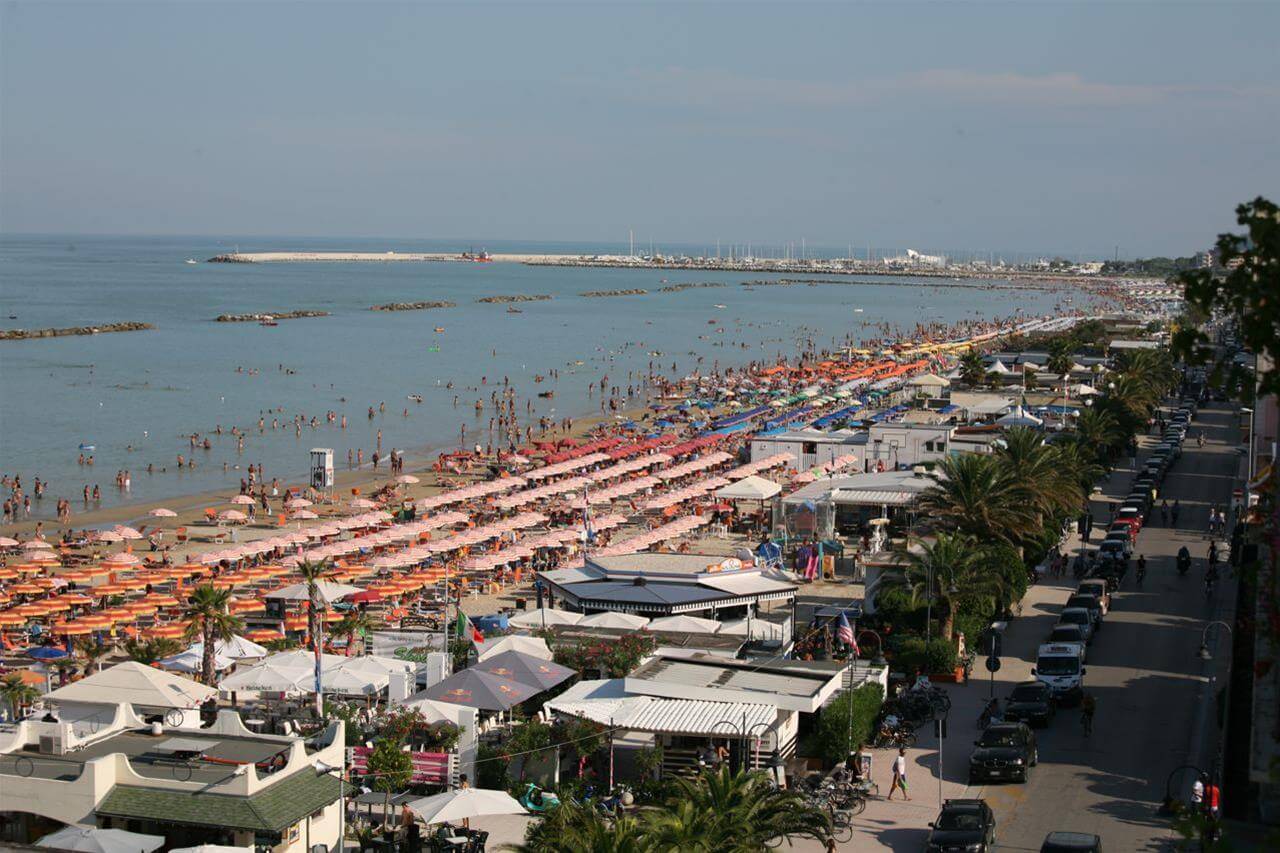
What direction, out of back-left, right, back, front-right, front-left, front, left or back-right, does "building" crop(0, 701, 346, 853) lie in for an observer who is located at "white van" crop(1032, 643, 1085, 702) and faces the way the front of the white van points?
front-right

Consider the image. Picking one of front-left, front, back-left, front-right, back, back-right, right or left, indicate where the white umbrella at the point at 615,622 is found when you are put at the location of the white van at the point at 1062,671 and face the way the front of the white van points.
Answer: right

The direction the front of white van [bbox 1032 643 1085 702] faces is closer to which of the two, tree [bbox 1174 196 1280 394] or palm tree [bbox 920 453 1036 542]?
the tree

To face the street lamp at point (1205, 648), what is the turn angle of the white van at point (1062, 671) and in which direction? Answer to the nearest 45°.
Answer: approximately 135° to its left

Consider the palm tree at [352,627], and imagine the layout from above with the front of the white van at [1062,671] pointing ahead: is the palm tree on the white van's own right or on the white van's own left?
on the white van's own right

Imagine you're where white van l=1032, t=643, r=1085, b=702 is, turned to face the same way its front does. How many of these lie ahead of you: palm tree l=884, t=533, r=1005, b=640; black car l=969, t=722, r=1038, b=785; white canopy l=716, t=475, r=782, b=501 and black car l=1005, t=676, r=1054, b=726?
2

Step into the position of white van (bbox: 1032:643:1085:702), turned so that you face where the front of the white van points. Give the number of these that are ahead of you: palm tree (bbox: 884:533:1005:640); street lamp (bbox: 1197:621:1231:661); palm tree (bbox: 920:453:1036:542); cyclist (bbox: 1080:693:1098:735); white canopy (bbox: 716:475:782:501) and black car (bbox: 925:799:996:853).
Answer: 2

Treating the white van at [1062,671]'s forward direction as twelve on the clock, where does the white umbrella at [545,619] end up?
The white umbrella is roughly at 3 o'clock from the white van.

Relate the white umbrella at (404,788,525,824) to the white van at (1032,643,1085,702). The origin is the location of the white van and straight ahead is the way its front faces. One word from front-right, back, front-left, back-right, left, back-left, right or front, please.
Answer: front-right

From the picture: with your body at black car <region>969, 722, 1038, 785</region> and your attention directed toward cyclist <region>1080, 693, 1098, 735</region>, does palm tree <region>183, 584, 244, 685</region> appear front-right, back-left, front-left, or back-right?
back-left

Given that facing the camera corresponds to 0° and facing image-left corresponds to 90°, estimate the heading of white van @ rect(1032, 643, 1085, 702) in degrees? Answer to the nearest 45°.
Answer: approximately 0°

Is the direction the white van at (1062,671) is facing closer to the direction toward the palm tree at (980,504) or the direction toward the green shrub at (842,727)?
the green shrub

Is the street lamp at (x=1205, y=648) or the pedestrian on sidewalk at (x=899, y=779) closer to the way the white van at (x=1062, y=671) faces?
the pedestrian on sidewalk

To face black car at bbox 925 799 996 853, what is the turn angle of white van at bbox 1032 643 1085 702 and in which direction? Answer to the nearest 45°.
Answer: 0° — it already faces it
